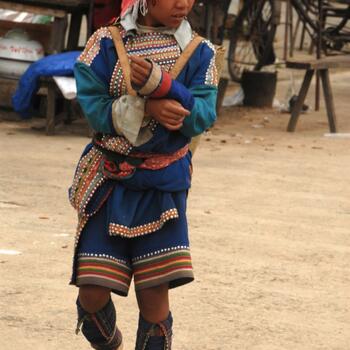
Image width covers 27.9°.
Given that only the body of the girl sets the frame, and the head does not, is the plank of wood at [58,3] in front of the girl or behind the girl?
behind

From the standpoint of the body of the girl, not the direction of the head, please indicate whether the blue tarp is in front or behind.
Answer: behind

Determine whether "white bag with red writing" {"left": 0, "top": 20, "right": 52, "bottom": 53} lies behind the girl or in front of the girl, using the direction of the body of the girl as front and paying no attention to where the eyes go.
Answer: behind

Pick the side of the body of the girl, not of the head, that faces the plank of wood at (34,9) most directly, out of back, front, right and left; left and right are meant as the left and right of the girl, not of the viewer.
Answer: back

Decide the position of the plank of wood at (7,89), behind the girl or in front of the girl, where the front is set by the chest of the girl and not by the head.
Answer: behind

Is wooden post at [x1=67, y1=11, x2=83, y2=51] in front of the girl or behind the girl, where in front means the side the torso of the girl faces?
behind

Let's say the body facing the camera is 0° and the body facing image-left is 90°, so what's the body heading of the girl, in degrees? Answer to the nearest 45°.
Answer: approximately 0°

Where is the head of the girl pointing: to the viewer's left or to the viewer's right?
to the viewer's right

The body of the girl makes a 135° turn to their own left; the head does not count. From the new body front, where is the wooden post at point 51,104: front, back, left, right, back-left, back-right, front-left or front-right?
front-left

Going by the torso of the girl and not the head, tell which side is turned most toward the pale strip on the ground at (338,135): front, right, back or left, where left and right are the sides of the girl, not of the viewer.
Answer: back
